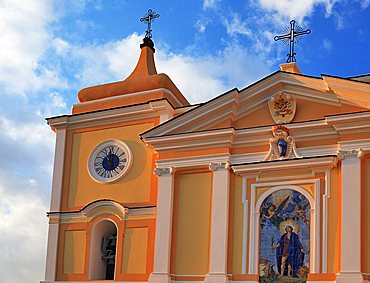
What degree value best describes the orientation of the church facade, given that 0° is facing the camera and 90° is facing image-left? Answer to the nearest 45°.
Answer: approximately 45°
